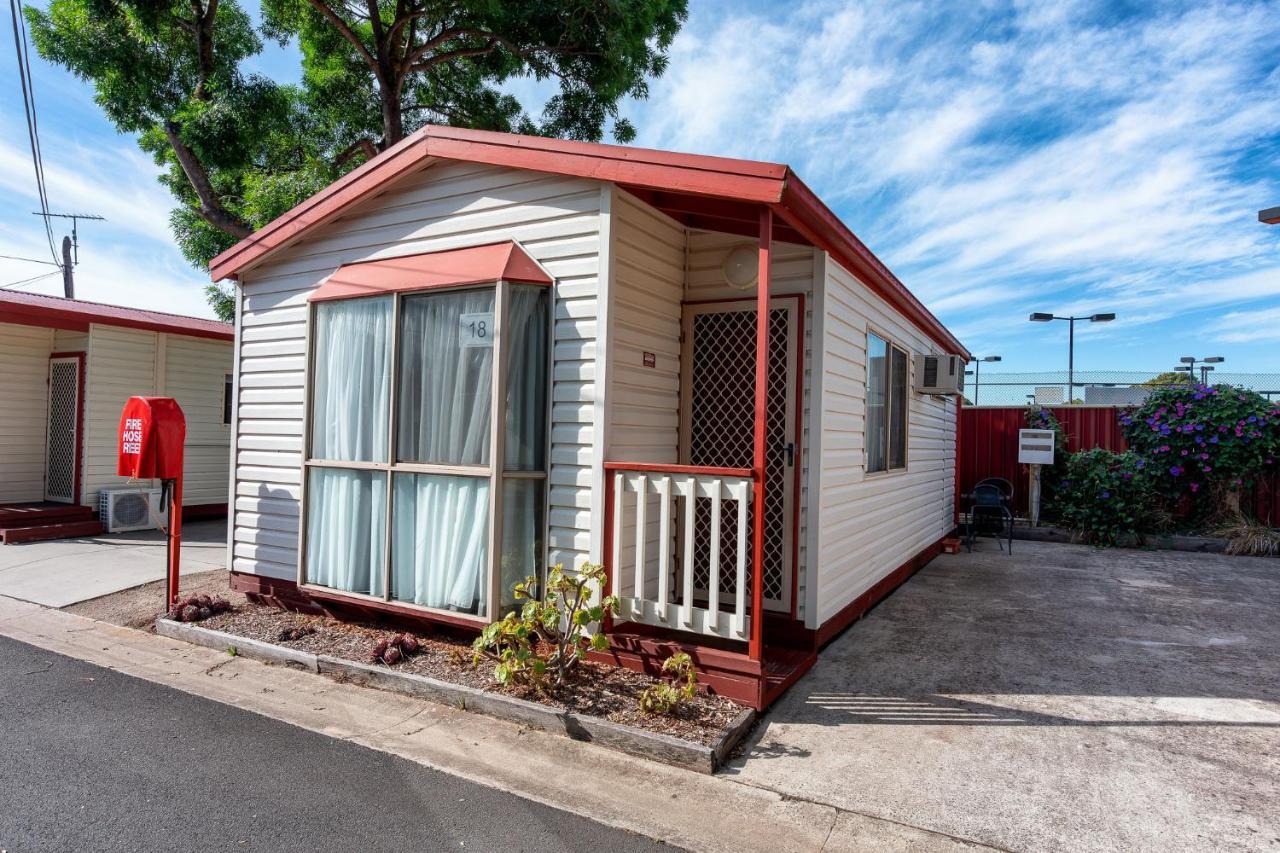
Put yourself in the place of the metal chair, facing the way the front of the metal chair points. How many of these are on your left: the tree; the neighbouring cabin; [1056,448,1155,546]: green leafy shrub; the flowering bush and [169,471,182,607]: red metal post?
2

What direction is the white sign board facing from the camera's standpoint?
toward the camera

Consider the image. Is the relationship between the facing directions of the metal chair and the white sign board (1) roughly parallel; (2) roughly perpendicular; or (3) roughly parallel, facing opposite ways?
roughly parallel

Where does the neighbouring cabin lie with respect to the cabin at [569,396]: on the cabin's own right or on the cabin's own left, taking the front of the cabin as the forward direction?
on the cabin's own right

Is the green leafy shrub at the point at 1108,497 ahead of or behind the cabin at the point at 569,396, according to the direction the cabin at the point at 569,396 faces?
behind

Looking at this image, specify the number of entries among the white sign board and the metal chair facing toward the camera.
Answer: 2

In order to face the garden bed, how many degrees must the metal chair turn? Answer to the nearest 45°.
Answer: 0° — it already faces it

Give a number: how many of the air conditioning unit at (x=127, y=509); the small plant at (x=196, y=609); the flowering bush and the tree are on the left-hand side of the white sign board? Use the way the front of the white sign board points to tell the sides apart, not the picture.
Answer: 1

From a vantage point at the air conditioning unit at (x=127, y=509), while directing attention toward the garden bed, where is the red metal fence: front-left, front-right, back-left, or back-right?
front-left

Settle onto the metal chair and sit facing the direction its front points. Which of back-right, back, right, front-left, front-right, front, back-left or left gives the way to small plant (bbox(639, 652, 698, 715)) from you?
front

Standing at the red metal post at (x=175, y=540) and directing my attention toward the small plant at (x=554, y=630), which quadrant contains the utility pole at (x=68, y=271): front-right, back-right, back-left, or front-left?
back-left

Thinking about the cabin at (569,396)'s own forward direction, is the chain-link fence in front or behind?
behind

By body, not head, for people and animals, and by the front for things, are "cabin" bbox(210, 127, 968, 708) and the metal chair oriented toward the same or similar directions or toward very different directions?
same or similar directions

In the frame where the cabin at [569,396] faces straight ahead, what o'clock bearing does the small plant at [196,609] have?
The small plant is roughly at 2 o'clock from the cabin.

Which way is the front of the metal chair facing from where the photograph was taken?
facing the viewer
